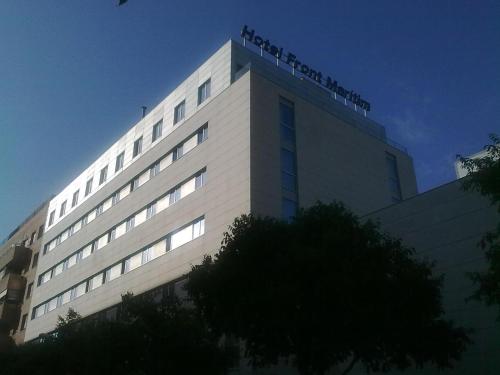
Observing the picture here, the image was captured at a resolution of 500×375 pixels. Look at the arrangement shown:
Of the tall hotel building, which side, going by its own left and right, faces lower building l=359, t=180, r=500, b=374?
left
